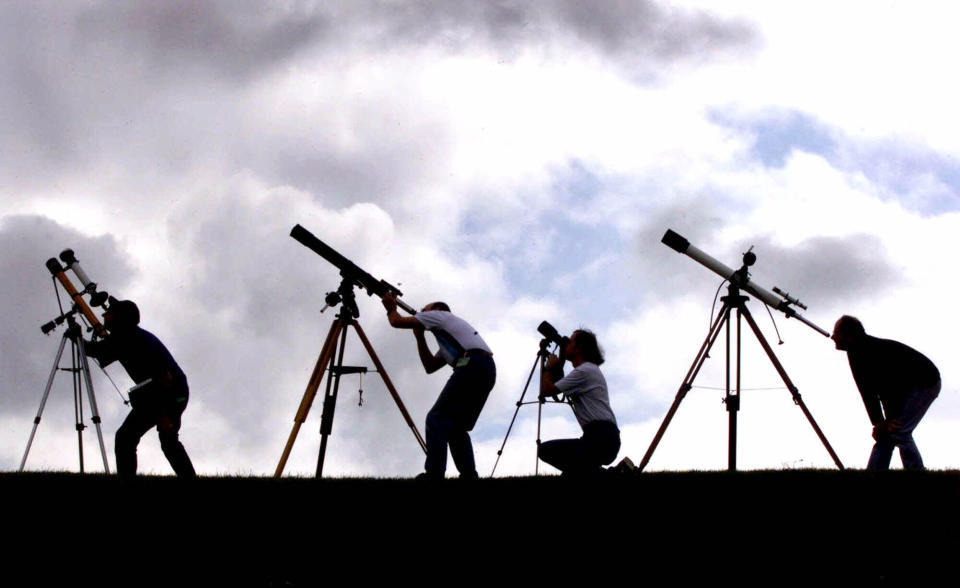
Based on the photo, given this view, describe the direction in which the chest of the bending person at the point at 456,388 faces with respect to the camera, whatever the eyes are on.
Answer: to the viewer's left

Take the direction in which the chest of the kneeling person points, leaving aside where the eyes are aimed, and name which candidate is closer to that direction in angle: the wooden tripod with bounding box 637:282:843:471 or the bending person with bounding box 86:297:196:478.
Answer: the bending person

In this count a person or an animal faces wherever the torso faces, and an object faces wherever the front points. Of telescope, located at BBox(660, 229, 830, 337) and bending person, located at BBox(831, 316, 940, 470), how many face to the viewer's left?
2

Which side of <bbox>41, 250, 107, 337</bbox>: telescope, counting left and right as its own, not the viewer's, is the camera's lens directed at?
left

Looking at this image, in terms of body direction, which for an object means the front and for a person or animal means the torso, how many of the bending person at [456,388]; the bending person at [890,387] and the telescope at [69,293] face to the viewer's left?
3

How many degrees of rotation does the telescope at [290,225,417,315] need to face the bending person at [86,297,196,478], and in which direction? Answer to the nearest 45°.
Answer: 0° — it already faces them

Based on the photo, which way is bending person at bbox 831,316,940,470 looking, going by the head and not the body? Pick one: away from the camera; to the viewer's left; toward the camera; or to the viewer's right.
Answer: to the viewer's left

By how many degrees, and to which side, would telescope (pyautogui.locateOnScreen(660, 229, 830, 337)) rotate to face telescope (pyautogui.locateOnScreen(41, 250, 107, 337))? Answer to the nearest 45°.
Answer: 0° — it already faces it

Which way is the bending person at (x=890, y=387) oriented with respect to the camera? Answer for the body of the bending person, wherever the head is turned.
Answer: to the viewer's left

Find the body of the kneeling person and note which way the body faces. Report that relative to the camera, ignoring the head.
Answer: to the viewer's left

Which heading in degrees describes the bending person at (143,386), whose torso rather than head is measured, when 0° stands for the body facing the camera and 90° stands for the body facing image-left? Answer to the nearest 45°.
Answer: approximately 90°

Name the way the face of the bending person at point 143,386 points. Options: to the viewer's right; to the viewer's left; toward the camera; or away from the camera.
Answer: to the viewer's left

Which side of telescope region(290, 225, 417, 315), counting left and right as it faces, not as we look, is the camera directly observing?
left
